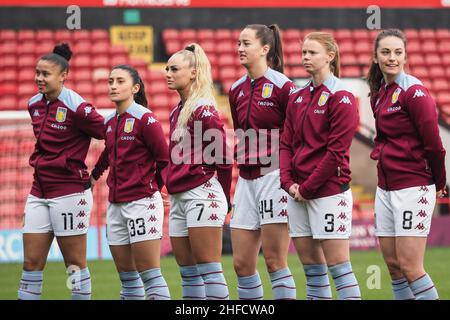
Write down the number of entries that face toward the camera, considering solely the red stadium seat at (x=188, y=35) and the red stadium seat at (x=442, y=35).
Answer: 2

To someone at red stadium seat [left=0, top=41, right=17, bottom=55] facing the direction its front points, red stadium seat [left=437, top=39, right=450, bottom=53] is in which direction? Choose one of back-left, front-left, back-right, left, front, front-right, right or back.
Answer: left

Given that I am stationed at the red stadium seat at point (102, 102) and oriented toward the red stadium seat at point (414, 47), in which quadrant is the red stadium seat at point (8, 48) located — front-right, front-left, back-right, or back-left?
back-left

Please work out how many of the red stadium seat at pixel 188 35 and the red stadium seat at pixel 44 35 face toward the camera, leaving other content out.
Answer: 2

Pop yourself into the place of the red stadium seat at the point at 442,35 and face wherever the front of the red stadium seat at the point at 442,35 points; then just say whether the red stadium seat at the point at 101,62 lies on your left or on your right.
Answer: on your right

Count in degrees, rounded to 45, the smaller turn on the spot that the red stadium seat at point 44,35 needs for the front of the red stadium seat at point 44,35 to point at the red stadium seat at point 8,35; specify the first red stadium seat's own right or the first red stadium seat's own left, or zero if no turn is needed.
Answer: approximately 90° to the first red stadium seat's own right

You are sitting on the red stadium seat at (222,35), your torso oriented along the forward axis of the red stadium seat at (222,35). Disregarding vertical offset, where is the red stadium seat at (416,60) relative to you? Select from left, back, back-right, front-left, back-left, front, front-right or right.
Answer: left

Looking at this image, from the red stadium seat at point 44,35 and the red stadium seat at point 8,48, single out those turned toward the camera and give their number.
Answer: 2

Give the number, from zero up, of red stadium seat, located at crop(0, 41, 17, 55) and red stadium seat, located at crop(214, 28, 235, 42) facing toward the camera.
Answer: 2
